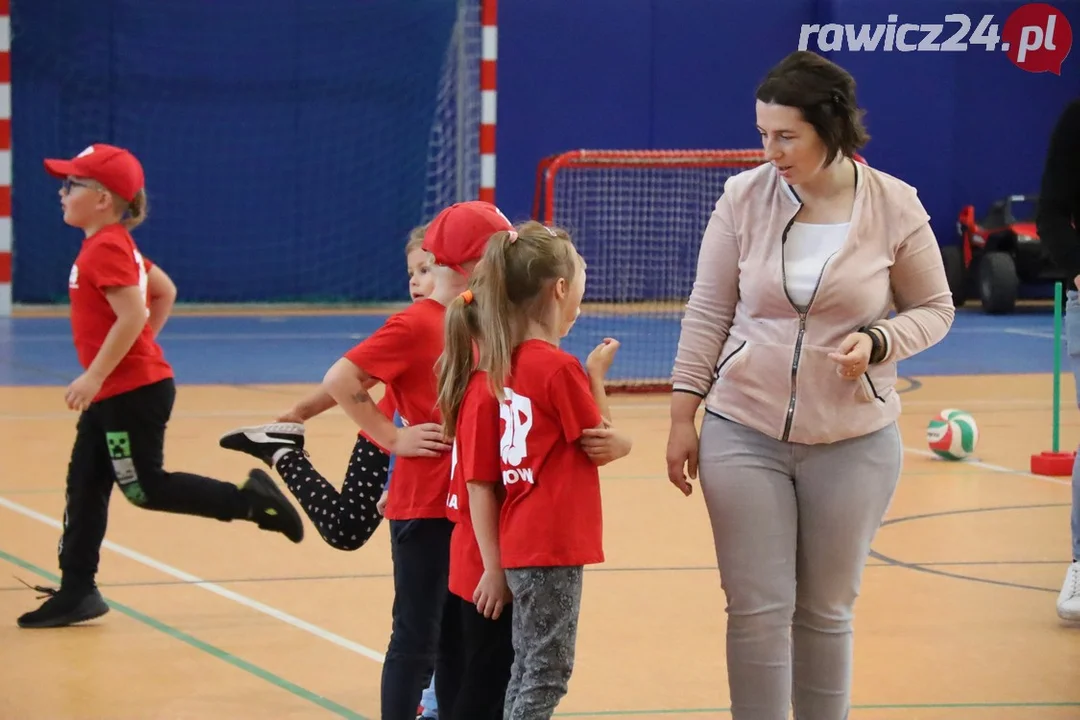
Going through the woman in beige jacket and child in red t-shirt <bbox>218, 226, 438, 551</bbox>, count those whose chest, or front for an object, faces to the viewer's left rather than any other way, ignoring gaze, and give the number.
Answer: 0

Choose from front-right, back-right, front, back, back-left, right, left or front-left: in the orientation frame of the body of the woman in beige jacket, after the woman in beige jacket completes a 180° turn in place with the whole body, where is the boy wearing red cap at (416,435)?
left

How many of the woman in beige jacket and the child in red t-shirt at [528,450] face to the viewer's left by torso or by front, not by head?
0

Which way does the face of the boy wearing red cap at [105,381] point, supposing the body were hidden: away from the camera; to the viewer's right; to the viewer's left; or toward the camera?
to the viewer's left

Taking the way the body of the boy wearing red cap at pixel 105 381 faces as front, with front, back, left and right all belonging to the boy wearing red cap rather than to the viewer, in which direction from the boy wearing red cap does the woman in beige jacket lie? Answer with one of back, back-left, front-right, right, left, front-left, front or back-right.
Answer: back-left

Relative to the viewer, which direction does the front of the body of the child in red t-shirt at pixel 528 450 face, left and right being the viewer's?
facing away from the viewer and to the right of the viewer

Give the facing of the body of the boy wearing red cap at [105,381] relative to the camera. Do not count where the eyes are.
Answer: to the viewer's left

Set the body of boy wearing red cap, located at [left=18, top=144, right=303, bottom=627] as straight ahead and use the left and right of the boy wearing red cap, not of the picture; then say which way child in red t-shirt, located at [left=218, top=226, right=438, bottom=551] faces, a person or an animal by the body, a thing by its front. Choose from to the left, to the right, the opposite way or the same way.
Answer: the opposite way

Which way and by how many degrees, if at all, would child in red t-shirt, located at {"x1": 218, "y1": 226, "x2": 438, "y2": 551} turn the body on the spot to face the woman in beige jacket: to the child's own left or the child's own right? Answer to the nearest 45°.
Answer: approximately 45° to the child's own right

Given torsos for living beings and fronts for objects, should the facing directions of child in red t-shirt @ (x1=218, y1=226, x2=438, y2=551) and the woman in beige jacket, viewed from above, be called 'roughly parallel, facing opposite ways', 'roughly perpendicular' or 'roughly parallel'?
roughly perpendicular
